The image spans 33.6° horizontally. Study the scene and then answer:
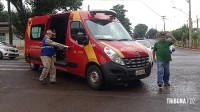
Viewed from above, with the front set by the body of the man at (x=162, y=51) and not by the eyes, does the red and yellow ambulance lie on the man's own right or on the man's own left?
on the man's own right

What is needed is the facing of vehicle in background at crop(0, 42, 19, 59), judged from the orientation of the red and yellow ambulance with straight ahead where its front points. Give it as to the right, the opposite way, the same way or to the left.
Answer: the same way

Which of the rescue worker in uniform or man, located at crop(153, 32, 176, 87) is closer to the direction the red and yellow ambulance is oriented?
the man

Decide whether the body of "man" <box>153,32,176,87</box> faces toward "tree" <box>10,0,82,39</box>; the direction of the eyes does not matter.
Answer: no

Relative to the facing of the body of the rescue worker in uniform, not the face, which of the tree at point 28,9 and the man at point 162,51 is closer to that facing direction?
the man

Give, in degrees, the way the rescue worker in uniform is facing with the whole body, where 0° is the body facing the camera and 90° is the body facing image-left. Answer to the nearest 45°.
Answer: approximately 270°

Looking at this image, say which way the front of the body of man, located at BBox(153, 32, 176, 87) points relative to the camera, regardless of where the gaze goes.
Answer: toward the camera

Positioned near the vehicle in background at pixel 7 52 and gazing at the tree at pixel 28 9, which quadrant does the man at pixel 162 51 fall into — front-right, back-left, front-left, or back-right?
back-right

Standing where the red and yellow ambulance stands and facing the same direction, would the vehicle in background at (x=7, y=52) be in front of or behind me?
behind

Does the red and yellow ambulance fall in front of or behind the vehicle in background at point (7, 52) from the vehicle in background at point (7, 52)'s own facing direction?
in front

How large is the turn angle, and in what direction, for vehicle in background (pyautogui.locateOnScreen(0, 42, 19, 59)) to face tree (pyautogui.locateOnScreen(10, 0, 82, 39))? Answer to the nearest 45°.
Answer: approximately 135° to its left
